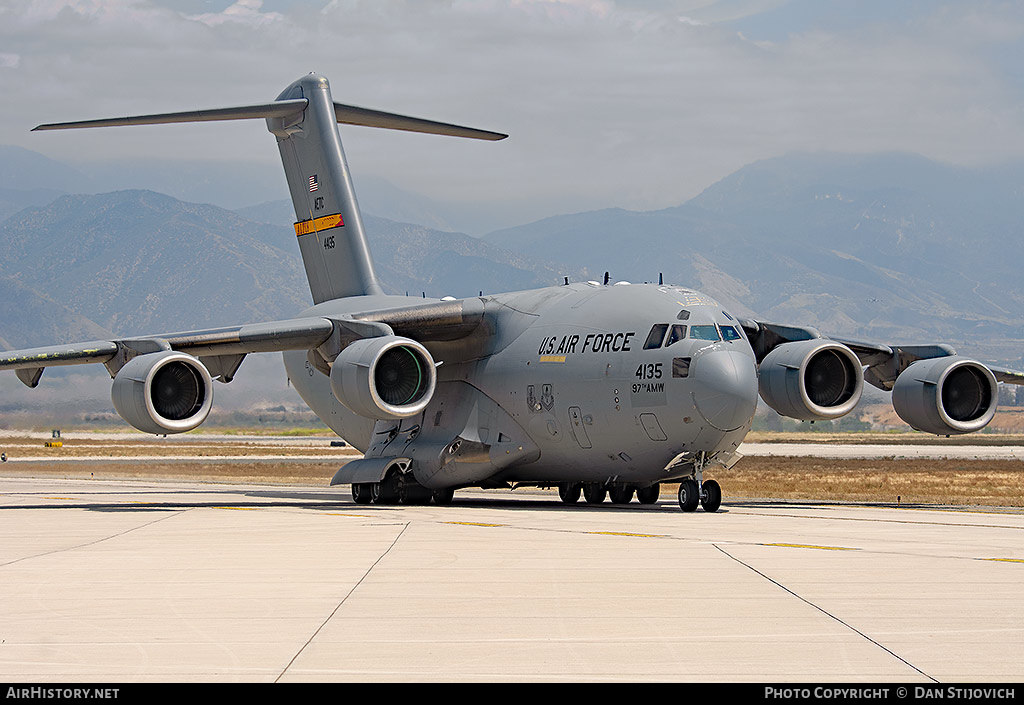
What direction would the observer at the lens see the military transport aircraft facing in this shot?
facing the viewer and to the right of the viewer
